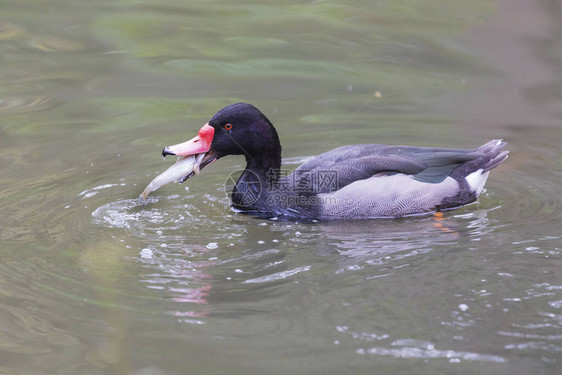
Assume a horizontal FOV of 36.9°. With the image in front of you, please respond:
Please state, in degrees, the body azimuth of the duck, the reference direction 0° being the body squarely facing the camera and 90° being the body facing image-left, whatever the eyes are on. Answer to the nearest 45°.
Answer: approximately 90°
